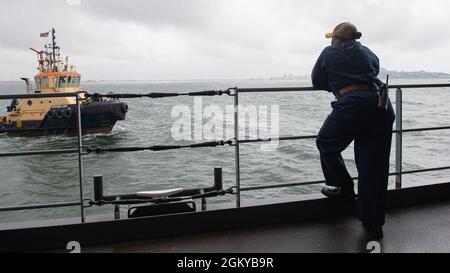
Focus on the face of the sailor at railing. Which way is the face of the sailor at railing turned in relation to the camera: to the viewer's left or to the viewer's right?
to the viewer's left

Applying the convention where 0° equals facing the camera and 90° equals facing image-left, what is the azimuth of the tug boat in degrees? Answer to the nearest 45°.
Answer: approximately 270°

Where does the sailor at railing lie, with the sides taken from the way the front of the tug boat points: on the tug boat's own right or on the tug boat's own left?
on the tug boat's own right
